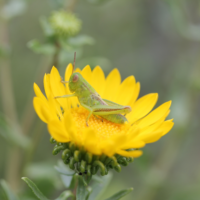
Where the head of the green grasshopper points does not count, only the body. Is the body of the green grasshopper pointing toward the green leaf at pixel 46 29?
no

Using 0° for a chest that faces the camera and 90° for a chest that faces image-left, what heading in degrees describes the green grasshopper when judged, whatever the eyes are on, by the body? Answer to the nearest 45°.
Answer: approximately 90°

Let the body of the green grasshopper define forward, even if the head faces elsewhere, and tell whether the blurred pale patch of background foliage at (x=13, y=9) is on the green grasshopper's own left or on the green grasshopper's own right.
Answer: on the green grasshopper's own right
